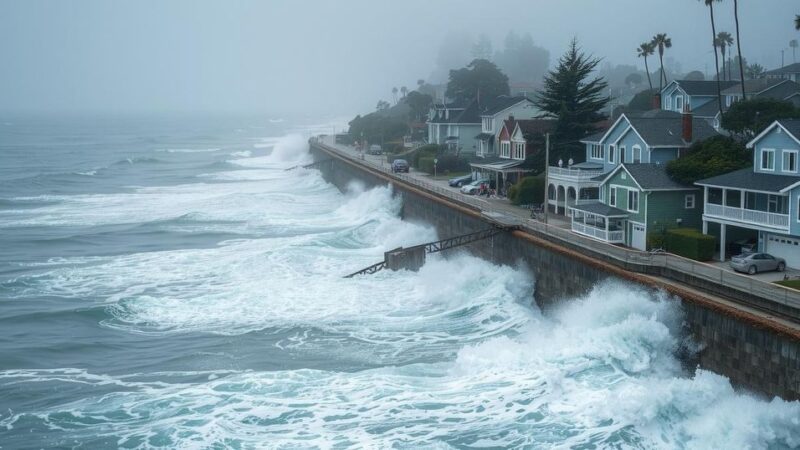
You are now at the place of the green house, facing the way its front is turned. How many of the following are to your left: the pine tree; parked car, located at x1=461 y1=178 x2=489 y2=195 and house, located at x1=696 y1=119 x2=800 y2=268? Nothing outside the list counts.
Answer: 1

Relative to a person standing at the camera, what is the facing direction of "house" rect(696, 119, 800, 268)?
facing the viewer and to the left of the viewer

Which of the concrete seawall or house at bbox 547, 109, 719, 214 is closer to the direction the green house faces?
the concrete seawall

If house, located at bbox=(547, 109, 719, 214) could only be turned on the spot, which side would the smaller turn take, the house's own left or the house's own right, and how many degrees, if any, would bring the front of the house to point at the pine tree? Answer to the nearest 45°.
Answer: approximately 135° to the house's own right

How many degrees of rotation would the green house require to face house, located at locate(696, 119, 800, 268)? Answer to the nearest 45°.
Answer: approximately 90° to its left

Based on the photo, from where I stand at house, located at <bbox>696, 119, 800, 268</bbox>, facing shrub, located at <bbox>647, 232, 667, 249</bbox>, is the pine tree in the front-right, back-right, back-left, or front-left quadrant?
front-right

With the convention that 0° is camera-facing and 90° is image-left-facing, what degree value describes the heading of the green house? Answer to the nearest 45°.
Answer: approximately 45°

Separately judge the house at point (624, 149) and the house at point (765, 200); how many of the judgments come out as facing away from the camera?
0

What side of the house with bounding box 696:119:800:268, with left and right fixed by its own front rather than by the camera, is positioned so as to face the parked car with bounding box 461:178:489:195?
right

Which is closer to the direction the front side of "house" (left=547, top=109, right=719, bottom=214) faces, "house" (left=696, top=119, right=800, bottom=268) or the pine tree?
the house

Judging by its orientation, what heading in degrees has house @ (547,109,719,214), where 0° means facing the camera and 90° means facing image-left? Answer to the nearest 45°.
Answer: approximately 45°
